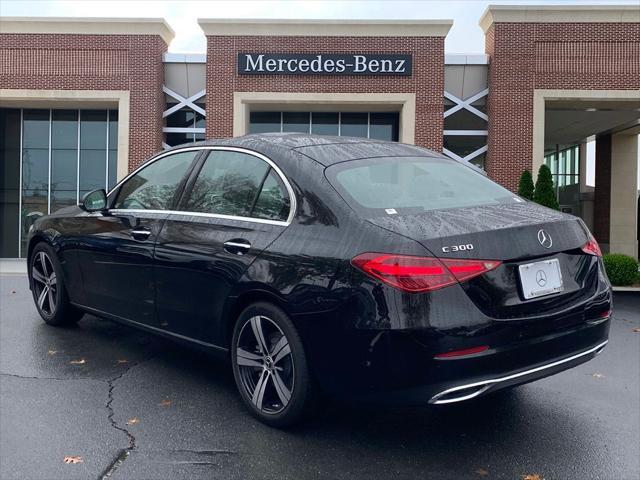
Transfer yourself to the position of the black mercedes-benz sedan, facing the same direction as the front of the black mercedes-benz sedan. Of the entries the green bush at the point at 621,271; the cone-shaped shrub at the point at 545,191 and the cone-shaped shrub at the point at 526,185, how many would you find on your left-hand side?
0

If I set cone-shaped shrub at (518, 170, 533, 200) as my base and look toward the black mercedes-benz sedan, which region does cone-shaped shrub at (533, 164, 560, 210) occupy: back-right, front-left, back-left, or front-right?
front-left

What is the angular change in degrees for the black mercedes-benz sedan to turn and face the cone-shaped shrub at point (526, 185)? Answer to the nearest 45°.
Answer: approximately 45° to its right

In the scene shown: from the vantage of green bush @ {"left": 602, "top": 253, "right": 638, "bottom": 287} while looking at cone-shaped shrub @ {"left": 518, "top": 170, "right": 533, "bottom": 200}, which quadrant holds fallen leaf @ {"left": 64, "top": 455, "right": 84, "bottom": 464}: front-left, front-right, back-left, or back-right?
back-left

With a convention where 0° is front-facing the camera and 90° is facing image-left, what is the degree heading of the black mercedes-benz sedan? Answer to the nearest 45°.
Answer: approximately 135°

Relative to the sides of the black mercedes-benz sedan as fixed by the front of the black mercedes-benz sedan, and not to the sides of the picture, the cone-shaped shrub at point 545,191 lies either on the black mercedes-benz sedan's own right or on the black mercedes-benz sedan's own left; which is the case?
on the black mercedes-benz sedan's own right

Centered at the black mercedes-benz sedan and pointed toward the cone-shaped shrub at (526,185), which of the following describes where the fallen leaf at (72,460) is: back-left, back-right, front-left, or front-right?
back-left

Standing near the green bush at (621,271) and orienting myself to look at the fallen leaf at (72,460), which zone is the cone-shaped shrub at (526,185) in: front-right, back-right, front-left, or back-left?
back-right
